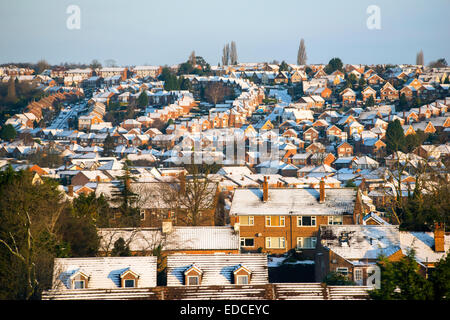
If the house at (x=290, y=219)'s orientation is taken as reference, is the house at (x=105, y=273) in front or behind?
in front

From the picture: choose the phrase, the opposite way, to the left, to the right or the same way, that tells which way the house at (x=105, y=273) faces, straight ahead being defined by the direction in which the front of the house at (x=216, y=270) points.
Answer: the same way

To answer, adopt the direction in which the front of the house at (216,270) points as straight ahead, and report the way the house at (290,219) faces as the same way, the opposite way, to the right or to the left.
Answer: the same way

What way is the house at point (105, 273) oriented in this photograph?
toward the camera

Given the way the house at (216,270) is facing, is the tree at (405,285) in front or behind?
in front

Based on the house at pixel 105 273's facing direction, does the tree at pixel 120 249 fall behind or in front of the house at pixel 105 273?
behind

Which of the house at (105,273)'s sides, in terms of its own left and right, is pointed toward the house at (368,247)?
left

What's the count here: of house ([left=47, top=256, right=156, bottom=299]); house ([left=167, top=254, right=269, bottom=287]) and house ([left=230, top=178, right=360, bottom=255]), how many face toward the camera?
3

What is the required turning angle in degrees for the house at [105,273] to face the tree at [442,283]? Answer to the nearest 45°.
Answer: approximately 45° to its left

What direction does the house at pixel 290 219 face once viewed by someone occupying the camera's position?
facing the viewer

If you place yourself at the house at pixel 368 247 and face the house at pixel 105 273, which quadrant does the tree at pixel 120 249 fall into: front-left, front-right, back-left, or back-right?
front-right

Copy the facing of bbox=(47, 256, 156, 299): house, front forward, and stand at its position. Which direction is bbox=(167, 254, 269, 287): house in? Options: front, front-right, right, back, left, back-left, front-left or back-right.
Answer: left

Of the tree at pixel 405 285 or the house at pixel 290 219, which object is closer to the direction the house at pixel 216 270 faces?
the tree

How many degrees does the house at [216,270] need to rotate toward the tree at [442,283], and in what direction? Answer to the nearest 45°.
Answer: approximately 45° to its left

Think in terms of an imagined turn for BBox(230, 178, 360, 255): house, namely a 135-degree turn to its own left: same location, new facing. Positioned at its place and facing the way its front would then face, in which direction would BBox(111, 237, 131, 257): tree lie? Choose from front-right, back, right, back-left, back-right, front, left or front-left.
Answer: back
